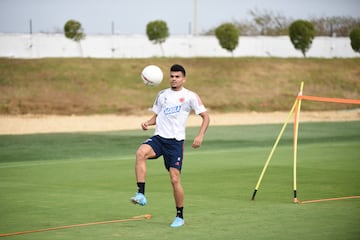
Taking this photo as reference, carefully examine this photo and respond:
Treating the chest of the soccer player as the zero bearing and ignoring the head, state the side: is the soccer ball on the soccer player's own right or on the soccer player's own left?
on the soccer player's own right

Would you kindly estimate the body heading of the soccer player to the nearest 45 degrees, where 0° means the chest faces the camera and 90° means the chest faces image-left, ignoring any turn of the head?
approximately 45°
